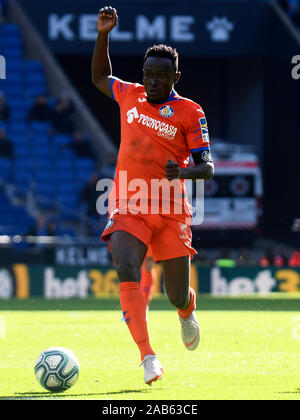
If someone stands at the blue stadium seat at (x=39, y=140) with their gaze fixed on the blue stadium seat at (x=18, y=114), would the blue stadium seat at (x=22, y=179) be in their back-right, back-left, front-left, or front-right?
back-left

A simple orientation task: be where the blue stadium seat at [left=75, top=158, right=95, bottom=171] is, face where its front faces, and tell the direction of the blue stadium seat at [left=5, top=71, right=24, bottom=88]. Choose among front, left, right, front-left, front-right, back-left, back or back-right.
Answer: back-right

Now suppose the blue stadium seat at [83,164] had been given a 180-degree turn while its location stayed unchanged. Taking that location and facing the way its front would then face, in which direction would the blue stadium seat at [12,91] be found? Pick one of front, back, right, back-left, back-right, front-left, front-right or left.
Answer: front-left

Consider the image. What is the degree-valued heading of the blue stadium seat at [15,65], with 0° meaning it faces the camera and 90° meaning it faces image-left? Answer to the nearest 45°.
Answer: approximately 0°
